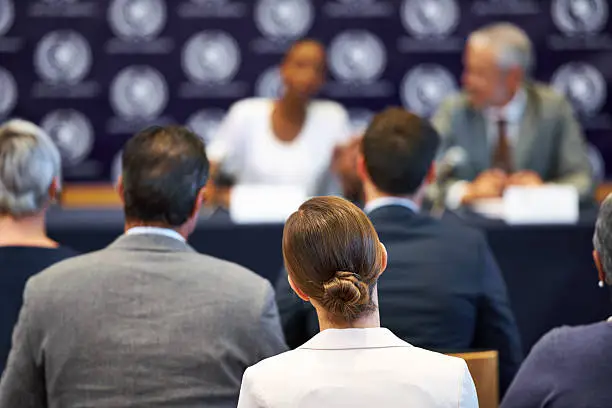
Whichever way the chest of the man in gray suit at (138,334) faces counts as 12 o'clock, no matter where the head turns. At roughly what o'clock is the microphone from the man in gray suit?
The microphone is roughly at 1 o'clock from the man in gray suit.

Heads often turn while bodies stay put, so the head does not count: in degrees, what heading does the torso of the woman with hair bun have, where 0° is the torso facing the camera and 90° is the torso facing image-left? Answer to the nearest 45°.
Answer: approximately 180°

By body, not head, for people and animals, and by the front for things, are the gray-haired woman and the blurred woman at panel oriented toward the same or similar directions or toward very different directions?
very different directions

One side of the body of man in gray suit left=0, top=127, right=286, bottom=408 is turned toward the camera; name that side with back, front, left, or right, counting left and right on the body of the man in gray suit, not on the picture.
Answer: back

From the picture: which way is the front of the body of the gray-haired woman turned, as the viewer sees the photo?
away from the camera

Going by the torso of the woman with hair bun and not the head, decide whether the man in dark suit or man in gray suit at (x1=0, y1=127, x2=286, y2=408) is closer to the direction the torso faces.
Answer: the man in dark suit

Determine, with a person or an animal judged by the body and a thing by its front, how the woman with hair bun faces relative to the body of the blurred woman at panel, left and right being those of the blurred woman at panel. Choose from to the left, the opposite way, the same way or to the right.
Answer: the opposite way

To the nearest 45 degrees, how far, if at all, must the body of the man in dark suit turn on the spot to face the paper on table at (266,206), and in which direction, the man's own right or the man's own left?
approximately 45° to the man's own left

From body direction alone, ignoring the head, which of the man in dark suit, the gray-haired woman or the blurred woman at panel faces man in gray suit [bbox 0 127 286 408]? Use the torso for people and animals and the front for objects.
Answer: the blurred woman at panel

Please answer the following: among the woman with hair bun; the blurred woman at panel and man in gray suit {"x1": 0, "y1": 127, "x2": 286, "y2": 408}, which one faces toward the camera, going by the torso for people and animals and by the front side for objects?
the blurred woman at panel

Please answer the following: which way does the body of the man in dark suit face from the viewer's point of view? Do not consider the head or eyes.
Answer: away from the camera
